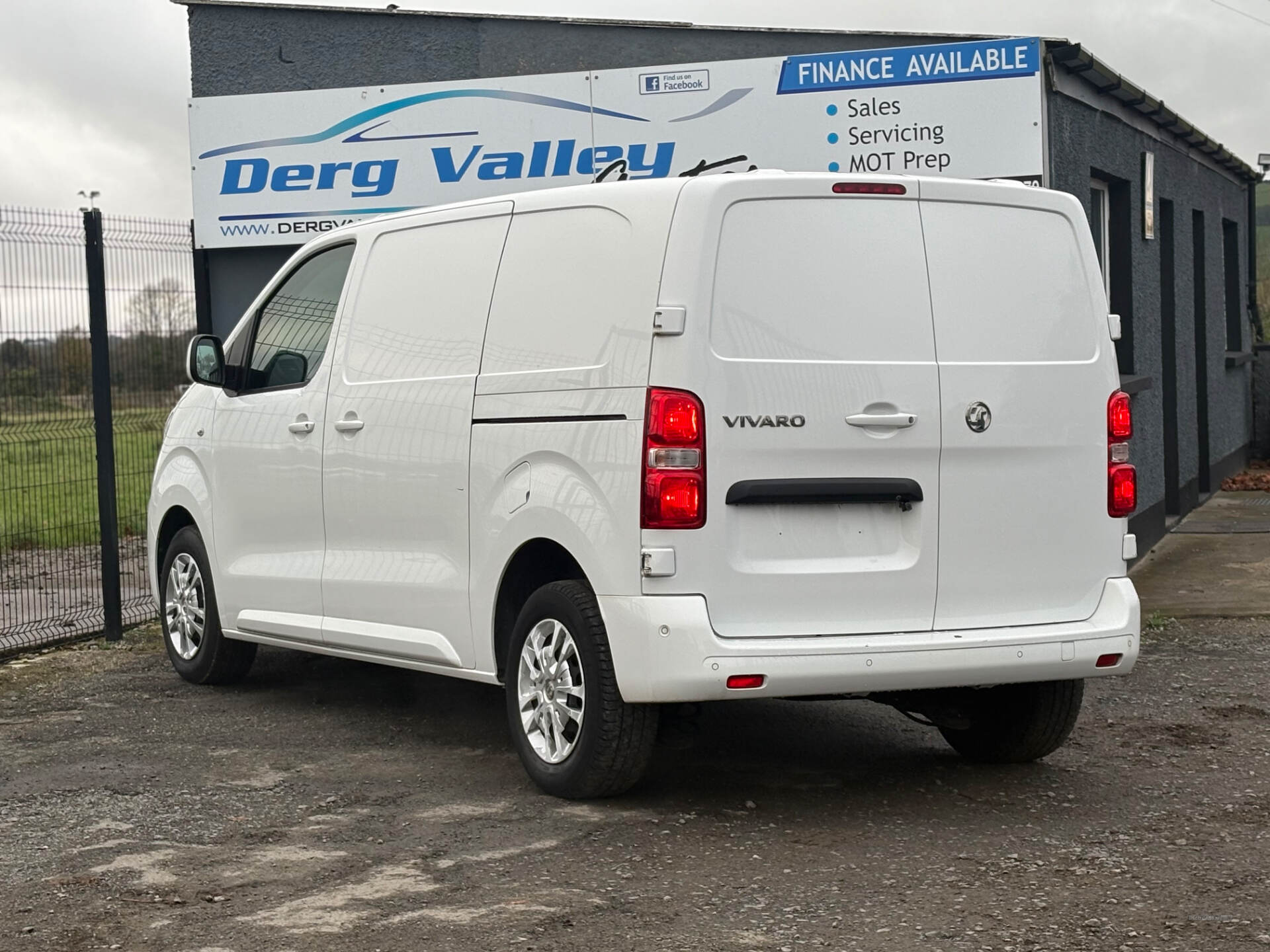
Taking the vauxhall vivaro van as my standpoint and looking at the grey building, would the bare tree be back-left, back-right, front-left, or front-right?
front-left

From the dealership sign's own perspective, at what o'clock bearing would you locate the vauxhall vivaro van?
The vauxhall vivaro van is roughly at 12 o'clock from the dealership sign.

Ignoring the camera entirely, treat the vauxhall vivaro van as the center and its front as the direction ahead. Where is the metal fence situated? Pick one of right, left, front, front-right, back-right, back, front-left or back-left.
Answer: front

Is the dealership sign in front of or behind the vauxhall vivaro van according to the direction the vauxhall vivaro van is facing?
in front

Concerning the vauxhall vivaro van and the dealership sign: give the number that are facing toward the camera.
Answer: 1

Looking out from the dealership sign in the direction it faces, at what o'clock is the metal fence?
The metal fence is roughly at 2 o'clock from the dealership sign.

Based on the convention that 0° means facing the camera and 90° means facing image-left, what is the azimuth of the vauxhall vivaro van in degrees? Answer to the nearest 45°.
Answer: approximately 135°

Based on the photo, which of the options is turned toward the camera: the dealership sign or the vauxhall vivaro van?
the dealership sign

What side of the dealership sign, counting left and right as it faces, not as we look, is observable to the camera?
front

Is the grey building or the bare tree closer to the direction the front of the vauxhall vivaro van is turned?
the bare tree
